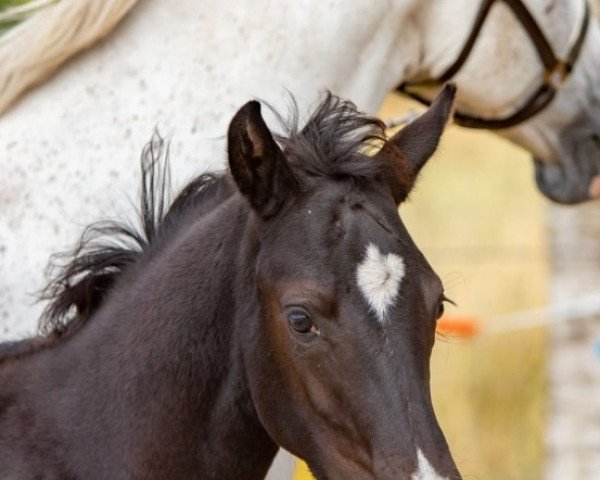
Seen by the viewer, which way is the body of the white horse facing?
to the viewer's right
